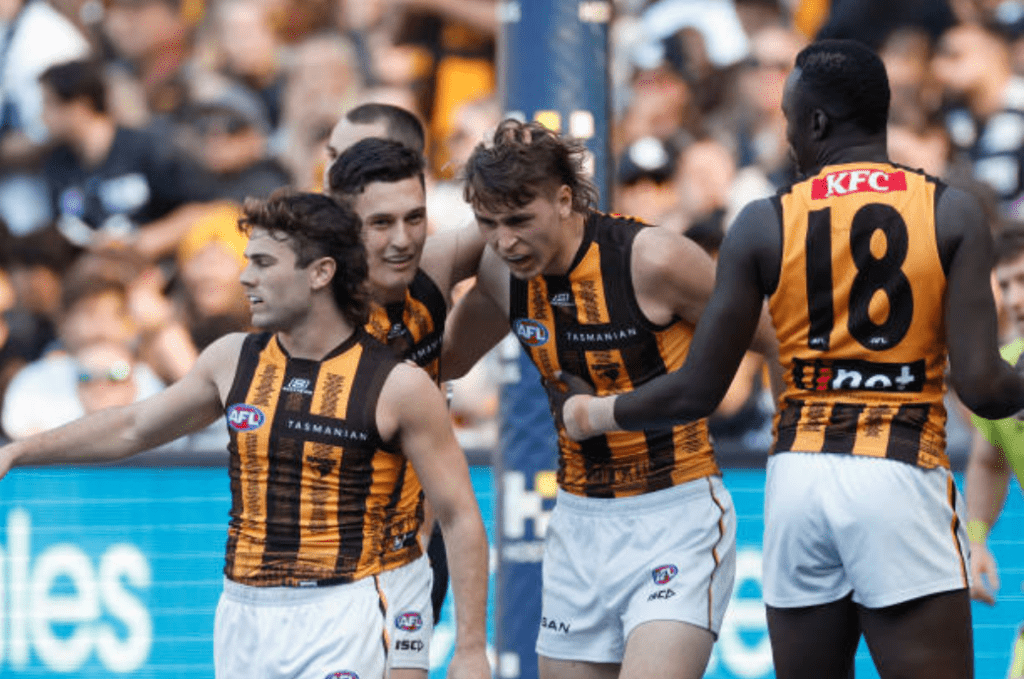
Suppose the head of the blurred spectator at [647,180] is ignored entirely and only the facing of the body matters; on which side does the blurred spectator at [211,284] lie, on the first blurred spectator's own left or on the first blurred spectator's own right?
on the first blurred spectator's own right

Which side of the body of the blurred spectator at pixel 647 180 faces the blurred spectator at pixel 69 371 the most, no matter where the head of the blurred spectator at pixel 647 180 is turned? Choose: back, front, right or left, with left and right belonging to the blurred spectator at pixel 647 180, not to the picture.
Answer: right

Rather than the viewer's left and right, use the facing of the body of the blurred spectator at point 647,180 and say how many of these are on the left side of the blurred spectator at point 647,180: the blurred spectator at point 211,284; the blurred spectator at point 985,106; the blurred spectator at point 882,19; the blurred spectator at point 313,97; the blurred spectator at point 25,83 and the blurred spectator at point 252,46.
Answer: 2

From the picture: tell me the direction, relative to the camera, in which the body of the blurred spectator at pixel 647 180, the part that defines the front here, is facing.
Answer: toward the camera

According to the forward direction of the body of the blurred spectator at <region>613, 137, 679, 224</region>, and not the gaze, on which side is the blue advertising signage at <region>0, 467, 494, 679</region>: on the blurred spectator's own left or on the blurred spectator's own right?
on the blurred spectator's own right

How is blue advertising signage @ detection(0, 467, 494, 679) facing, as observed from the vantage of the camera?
facing the viewer

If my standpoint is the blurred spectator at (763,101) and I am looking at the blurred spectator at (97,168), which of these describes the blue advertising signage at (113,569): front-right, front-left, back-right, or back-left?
front-left

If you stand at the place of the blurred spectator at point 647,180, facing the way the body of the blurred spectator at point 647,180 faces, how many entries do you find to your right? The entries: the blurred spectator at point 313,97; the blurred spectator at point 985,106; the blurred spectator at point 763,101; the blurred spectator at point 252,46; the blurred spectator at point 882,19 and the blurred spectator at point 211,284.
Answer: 3

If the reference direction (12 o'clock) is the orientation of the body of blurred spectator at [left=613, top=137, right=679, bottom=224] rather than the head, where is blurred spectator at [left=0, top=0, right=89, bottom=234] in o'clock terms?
blurred spectator at [left=0, top=0, right=89, bottom=234] is roughly at 3 o'clock from blurred spectator at [left=613, top=137, right=679, bottom=224].

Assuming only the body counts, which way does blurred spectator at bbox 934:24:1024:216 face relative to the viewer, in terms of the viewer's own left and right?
facing the viewer and to the left of the viewer

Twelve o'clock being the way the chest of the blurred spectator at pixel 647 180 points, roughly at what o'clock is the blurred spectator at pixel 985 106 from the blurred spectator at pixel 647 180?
the blurred spectator at pixel 985 106 is roughly at 9 o'clock from the blurred spectator at pixel 647 180.
